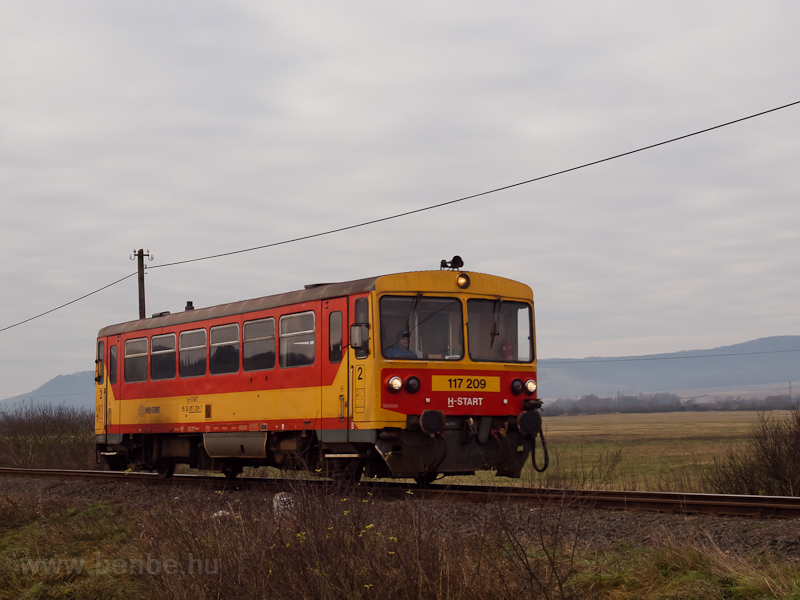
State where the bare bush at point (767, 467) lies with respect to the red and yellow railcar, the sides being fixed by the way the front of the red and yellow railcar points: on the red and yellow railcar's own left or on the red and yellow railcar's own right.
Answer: on the red and yellow railcar's own left

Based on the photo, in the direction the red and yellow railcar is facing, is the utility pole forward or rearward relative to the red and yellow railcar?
rearward

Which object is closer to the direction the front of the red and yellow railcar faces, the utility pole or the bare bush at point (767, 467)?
the bare bush

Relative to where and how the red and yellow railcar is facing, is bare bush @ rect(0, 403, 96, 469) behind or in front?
behind
